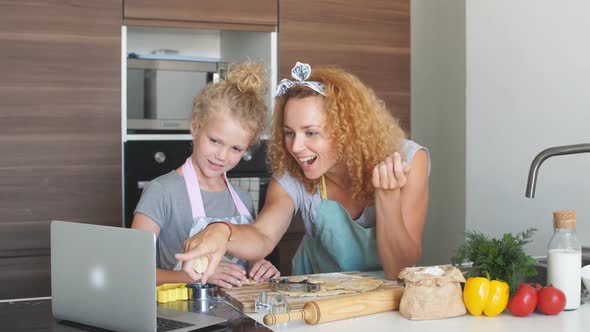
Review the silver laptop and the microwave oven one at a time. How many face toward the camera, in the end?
1

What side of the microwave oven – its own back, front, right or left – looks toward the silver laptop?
front

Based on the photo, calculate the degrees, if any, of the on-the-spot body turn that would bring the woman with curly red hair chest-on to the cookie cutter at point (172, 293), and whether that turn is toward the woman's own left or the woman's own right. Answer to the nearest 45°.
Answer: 0° — they already face it

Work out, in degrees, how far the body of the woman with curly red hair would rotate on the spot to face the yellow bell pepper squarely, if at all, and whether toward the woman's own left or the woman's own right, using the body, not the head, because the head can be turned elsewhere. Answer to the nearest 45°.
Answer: approximately 90° to the woman's own left

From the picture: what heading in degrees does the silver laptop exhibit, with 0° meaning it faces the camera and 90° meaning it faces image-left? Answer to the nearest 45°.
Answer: approximately 225°

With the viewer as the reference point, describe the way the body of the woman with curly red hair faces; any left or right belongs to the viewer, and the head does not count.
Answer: facing the viewer and to the left of the viewer

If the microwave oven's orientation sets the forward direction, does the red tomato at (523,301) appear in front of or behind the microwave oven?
in front

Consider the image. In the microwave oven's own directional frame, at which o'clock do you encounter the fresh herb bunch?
The fresh herb bunch is roughly at 11 o'clock from the microwave oven.

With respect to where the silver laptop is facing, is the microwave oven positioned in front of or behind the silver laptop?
in front

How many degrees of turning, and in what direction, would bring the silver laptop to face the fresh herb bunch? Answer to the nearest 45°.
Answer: approximately 45° to its right

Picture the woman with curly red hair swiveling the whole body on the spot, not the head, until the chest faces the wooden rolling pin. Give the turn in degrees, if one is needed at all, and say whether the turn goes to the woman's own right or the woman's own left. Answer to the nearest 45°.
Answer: approximately 45° to the woman's own left

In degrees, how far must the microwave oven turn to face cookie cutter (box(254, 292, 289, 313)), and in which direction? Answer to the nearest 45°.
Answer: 0° — it already faces it

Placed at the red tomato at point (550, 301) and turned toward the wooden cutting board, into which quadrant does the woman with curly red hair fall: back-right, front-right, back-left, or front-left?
front-right

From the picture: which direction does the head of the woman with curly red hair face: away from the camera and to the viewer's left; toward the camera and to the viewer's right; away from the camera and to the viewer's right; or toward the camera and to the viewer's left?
toward the camera and to the viewer's left

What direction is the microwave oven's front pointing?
toward the camera

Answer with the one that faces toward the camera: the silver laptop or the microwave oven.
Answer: the microwave oven

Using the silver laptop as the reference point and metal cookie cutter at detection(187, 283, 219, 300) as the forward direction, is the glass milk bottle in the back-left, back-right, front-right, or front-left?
front-right
